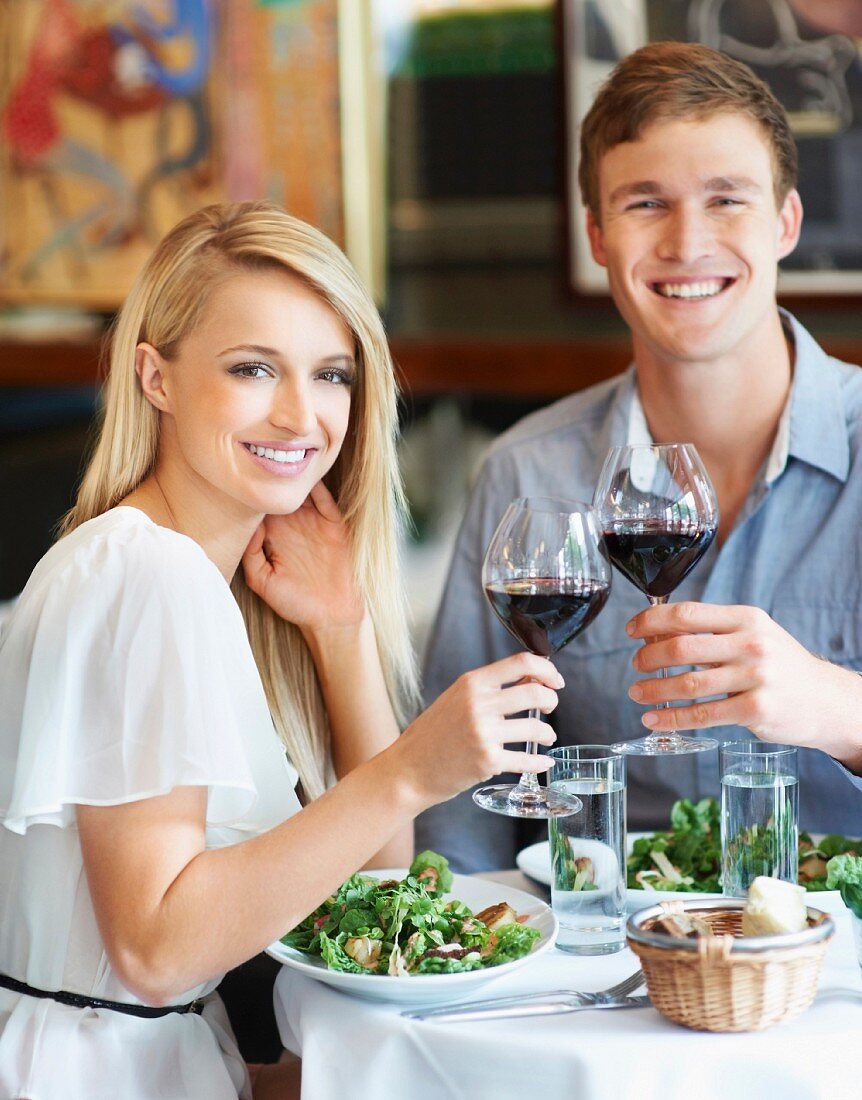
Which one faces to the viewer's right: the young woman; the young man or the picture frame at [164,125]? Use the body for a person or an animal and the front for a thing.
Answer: the young woman

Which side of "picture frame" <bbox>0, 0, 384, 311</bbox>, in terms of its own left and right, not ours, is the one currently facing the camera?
front

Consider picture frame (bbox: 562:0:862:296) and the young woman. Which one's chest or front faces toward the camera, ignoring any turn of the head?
the picture frame

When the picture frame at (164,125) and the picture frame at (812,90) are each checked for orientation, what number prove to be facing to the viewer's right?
0

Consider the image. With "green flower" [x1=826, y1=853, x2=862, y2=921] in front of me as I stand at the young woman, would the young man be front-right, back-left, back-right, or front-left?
front-left

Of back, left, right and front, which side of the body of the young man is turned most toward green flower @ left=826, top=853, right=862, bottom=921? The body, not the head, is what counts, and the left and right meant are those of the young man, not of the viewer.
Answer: front

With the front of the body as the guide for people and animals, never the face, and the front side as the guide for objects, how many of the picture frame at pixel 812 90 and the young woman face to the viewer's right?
1

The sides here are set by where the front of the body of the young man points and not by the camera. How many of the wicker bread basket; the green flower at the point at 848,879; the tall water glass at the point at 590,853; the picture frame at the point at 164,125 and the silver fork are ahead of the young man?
4

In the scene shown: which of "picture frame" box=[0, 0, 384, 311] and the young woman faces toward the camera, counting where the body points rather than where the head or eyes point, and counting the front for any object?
the picture frame

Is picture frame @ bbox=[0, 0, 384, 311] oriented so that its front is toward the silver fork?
yes

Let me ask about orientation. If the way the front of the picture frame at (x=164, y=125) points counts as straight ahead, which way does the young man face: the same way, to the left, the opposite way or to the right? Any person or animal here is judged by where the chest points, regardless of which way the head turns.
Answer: the same way

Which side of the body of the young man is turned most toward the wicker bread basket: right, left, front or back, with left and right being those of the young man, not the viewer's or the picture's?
front

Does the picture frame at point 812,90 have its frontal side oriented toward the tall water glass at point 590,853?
yes

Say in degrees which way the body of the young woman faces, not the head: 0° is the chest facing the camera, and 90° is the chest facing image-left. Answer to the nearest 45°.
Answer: approximately 270°

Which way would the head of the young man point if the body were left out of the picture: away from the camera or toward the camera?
toward the camera
